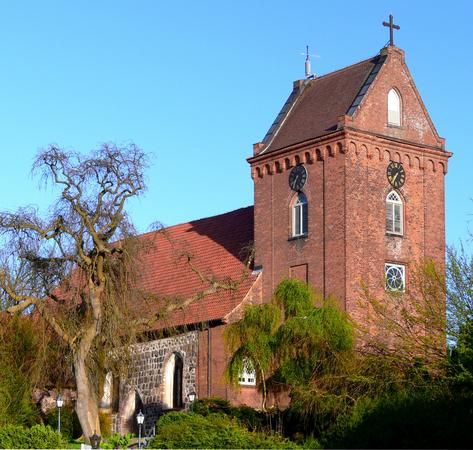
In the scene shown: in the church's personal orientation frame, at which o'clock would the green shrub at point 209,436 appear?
The green shrub is roughly at 2 o'clock from the church.

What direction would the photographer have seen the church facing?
facing the viewer and to the right of the viewer

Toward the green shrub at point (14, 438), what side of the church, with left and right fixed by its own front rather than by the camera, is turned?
right

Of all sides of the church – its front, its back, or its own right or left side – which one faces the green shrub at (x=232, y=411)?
right

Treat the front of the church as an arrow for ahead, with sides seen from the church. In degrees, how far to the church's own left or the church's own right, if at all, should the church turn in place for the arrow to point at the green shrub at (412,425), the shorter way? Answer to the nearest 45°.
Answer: approximately 45° to the church's own right
